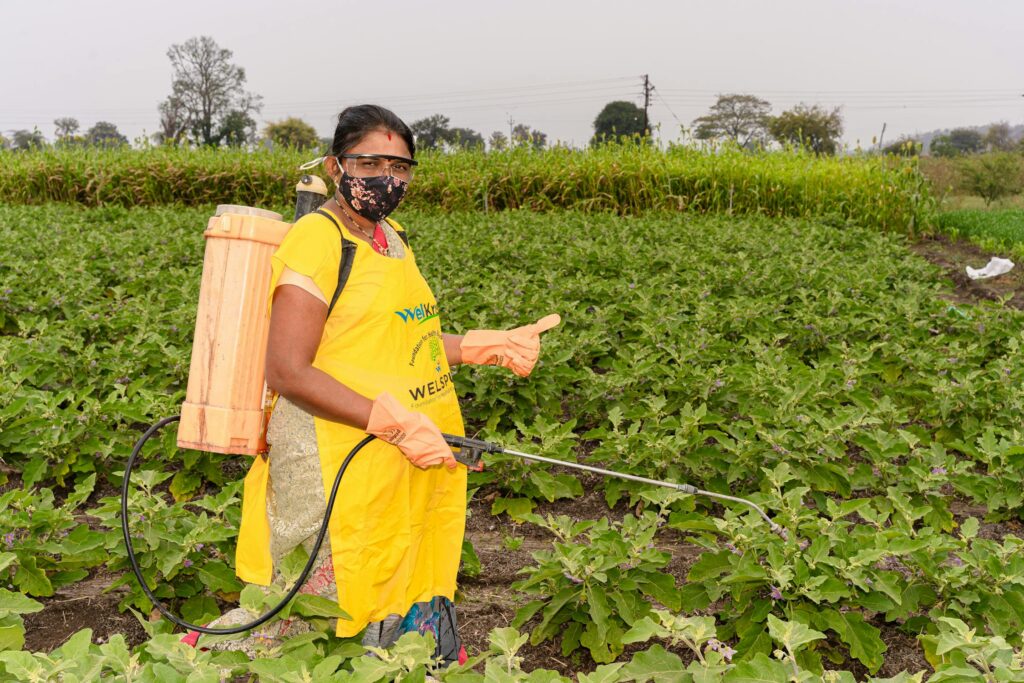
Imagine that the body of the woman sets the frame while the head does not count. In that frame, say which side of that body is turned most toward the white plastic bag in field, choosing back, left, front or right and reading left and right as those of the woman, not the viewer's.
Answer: left

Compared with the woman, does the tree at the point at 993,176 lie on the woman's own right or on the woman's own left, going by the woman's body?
on the woman's own left

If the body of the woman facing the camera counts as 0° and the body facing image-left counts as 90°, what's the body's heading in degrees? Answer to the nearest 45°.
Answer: approximately 315°
